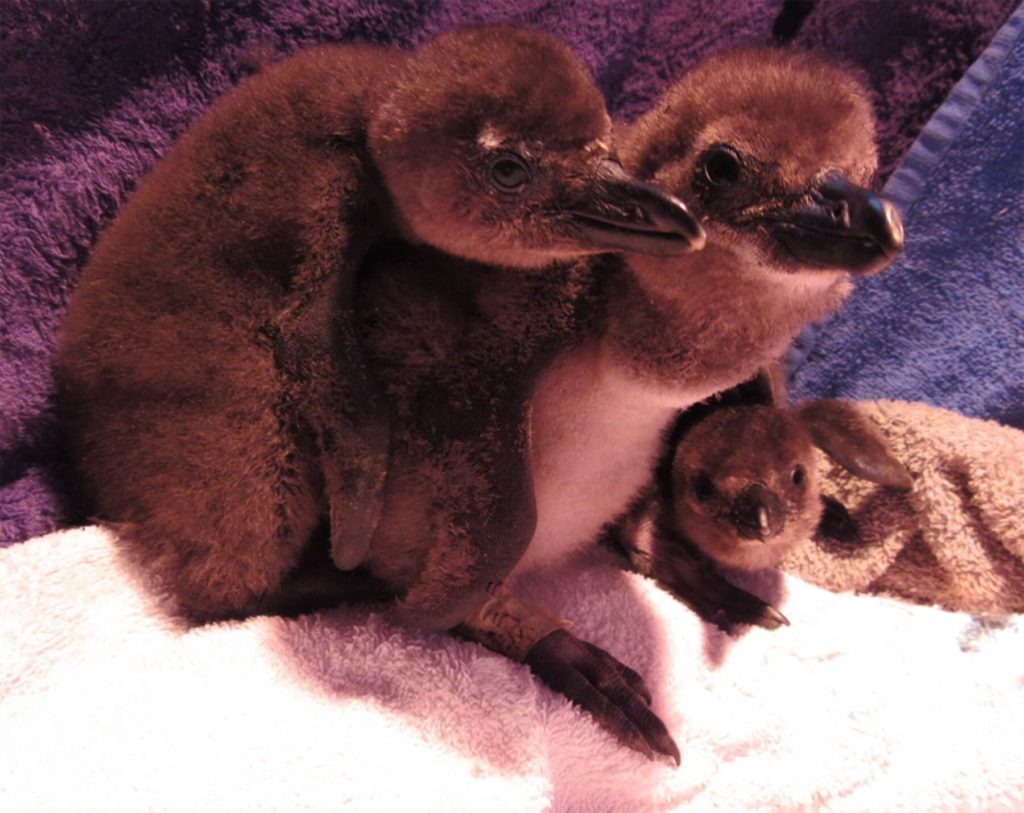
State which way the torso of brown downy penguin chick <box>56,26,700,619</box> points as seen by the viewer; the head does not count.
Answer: to the viewer's right

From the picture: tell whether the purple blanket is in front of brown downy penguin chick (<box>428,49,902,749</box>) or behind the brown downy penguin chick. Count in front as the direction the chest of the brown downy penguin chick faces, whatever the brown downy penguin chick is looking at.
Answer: behind

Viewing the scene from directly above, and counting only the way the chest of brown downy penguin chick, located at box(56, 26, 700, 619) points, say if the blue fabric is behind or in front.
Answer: in front

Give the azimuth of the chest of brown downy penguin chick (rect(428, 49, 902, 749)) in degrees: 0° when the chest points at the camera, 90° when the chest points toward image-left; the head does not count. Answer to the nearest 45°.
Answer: approximately 315°

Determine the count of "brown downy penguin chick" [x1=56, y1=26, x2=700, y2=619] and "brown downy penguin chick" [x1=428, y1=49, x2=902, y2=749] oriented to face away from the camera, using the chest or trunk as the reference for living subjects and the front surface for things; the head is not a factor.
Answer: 0

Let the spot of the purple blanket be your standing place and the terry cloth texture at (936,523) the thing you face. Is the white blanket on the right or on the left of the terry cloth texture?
right
